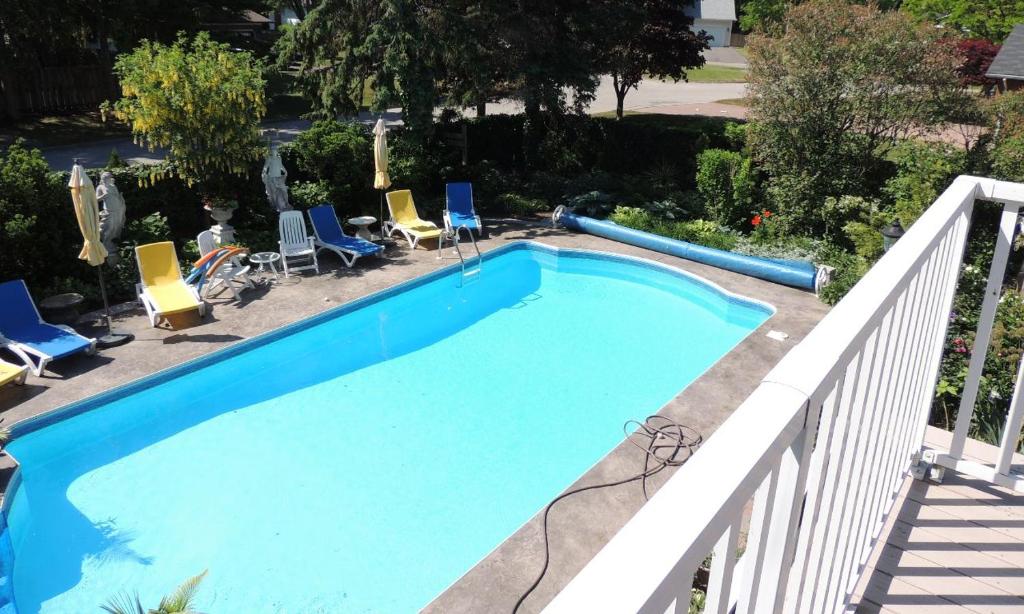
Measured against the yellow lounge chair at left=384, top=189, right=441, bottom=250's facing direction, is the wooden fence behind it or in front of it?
behind

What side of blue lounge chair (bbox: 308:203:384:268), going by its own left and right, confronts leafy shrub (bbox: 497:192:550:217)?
left

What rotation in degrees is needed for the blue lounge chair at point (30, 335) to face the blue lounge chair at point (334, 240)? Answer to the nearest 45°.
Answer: approximately 45° to its left

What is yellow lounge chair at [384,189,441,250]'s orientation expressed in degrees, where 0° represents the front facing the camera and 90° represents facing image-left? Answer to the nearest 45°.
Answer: approximately 315°

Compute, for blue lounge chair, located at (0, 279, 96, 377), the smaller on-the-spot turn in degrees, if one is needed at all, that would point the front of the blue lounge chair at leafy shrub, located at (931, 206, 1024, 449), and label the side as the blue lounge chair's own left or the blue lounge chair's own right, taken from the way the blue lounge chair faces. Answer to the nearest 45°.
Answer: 0° — it already faces it

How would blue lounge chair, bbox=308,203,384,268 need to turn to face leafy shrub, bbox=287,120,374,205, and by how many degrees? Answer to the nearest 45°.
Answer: approximately 135° to its left

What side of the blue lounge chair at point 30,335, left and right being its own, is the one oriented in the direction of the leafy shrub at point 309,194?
left

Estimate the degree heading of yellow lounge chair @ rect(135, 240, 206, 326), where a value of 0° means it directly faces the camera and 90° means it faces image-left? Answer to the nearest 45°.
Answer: approximately 315°
